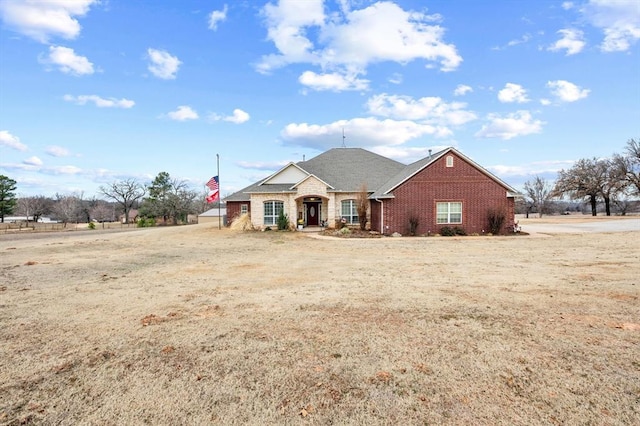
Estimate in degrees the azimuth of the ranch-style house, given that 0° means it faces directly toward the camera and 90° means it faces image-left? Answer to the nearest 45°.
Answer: approximately 0°

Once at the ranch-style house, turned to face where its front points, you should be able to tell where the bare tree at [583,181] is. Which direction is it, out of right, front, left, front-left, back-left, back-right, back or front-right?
back-left

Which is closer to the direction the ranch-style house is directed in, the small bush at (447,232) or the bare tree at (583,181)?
the small bush

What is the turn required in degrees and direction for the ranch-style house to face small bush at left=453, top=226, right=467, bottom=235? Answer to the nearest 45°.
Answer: approximately 90° to its left
